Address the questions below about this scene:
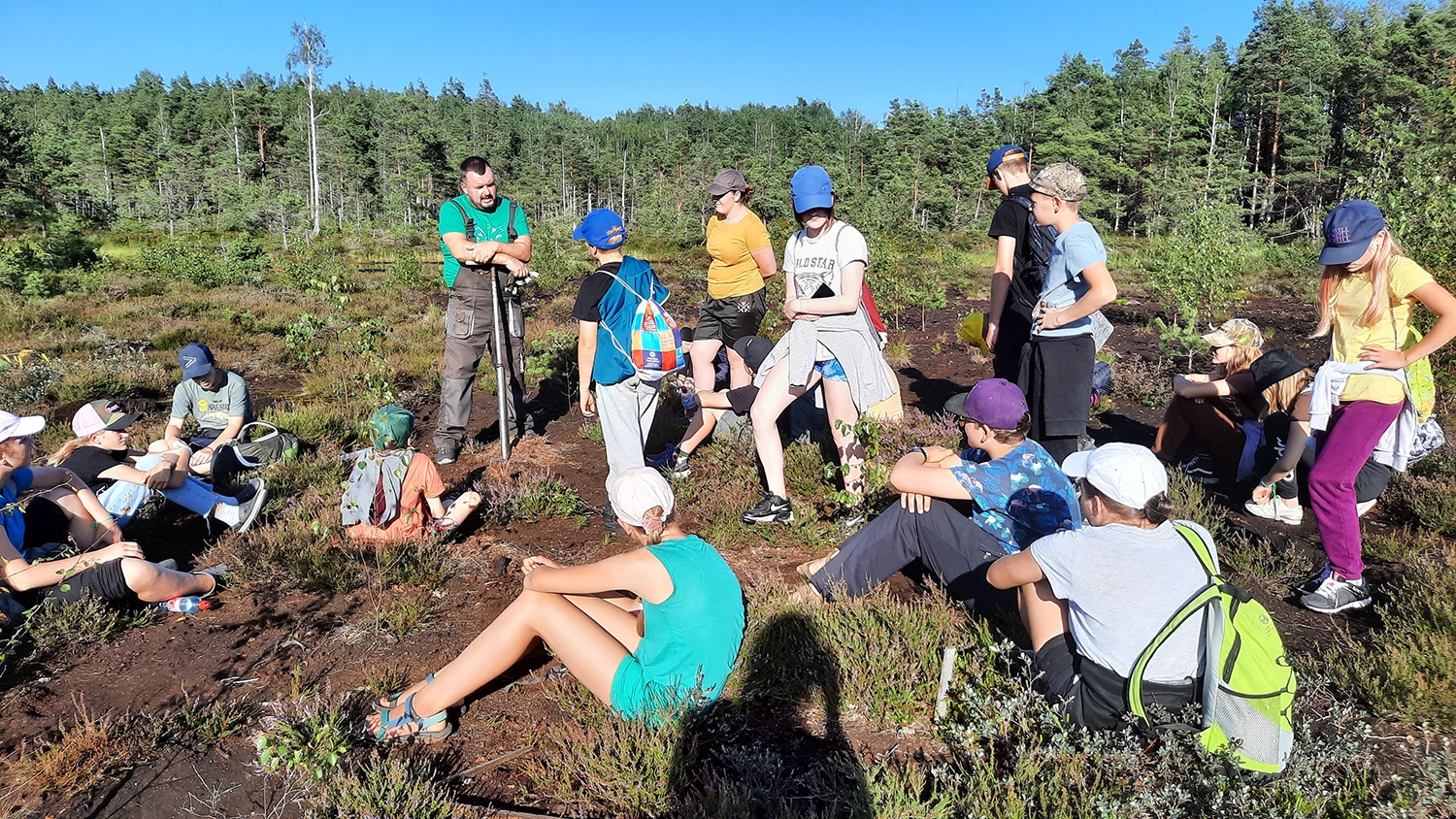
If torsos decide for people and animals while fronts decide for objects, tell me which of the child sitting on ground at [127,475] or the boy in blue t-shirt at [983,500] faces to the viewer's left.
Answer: the boy in blue t-shirt

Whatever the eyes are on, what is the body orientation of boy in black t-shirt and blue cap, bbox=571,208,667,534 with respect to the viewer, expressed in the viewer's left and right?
facing away from the viewer and to the left of the viewer

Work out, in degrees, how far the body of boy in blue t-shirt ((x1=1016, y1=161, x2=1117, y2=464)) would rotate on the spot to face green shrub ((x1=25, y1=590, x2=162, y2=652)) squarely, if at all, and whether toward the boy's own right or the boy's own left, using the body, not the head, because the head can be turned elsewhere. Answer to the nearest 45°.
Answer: approximately 45° to the boy's own left

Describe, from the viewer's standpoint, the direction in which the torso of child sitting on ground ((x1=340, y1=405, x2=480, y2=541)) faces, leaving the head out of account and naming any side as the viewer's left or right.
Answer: facing away from the viewer and to the right of the viewer

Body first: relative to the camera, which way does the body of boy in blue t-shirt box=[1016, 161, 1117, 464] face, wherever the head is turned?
to the viewer's left

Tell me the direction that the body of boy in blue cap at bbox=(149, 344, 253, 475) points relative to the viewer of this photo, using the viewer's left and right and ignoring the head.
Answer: facing the viewer and to the left of the viewer

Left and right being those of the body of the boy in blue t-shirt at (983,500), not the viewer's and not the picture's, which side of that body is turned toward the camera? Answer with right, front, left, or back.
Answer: left

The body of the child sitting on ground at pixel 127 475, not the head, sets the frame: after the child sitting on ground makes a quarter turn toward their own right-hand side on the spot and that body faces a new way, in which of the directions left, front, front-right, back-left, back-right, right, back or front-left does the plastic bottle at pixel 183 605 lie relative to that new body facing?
front

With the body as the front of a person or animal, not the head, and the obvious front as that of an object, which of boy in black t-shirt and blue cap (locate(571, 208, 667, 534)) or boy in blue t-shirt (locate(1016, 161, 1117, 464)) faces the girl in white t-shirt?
boy in blue t-shirt (locate(1016, 161, 1117, 464))

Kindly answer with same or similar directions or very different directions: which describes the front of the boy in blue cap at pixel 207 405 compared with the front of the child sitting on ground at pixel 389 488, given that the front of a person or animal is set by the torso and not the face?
very different directions

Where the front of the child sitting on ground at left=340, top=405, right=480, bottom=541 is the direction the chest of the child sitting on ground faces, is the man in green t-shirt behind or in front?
in front

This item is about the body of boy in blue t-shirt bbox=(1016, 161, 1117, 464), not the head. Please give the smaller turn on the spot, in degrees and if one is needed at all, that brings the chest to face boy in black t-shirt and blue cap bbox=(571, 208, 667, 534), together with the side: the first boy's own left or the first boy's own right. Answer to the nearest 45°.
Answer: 0° — they already face them

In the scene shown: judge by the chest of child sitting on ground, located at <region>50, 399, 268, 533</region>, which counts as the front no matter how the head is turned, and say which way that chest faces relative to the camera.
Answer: to the viewer's right

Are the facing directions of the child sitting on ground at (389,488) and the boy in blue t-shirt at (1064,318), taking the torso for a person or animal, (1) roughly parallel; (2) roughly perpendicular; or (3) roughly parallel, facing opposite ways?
roughly perpendicular

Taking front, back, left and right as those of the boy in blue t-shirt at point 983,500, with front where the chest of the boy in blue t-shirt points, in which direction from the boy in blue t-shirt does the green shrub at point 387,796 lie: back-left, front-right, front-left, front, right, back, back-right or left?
front-left

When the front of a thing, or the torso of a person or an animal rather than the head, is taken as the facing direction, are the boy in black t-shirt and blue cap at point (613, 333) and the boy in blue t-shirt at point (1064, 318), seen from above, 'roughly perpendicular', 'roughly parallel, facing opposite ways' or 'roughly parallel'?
roughly parallel

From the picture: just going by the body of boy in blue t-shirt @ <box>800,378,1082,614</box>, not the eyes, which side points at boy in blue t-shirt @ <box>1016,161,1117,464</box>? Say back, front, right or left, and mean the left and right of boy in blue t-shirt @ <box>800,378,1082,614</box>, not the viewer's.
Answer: right
